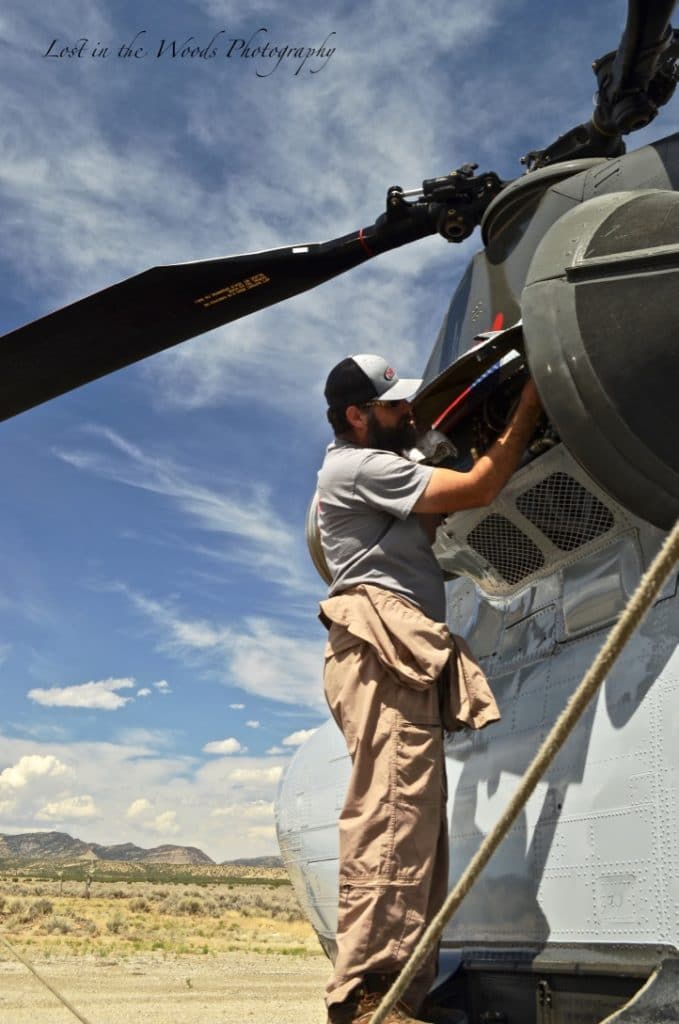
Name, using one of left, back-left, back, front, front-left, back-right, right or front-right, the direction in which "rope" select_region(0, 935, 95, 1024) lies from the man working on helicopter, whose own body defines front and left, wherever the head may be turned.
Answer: back-left

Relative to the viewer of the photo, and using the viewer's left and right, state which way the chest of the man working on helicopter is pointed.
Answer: facing to the right of the viewer

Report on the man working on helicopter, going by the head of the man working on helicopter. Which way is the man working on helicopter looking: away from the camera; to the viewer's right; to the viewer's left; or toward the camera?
to the viewer's right
